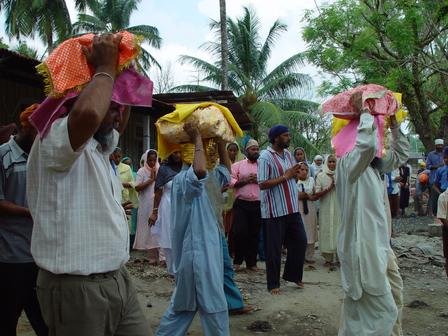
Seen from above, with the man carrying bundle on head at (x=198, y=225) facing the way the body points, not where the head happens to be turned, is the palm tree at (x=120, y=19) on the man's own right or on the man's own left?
on the man's own left

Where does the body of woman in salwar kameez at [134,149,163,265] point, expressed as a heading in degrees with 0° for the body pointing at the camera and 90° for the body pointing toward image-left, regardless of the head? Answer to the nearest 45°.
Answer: approximately 315°

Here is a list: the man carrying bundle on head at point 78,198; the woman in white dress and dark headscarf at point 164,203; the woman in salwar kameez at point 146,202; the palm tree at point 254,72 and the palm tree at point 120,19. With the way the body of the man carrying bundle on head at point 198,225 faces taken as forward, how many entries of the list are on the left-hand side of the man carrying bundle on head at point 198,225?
4

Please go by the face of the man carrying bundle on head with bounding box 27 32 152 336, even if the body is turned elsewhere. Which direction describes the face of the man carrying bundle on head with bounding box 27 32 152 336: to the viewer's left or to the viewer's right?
to the viewer's right

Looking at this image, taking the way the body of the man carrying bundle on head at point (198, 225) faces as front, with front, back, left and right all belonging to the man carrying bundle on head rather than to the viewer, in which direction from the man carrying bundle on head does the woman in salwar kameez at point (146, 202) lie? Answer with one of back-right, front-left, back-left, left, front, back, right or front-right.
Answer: left

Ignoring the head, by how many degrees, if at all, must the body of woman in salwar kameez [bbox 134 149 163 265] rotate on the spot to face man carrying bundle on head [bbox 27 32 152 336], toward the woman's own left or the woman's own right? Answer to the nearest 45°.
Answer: approximately 45° to the woman's own right

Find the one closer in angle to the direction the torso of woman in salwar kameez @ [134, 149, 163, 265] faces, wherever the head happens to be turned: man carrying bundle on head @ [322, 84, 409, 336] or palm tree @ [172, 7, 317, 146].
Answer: the man carrying bundle on head

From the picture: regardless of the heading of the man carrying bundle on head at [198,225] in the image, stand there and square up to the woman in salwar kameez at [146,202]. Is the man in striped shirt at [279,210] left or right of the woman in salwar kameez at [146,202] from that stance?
right
